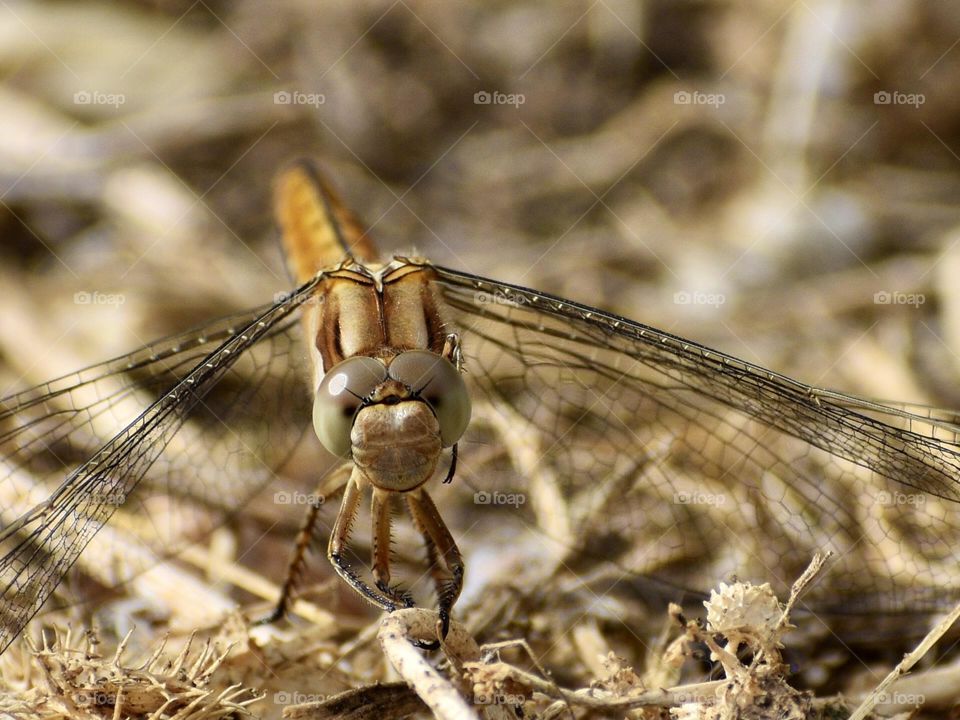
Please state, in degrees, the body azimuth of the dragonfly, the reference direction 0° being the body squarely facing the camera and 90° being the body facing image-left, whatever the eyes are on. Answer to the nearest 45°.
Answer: approximately 0°
